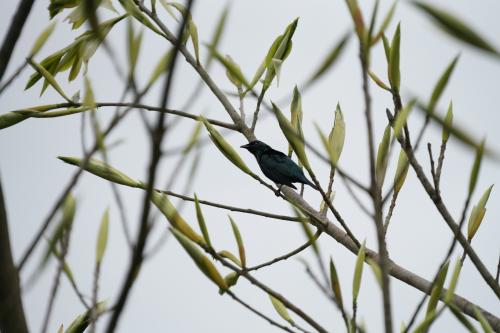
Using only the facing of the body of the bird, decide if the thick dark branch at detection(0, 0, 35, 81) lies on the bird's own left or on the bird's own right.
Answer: on the bird's own left

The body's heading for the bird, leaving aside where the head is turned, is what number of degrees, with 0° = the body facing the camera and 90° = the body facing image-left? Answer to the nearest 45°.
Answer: approximately 90°

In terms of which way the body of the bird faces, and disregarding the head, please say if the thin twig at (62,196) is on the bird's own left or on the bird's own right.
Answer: on the bird's own left

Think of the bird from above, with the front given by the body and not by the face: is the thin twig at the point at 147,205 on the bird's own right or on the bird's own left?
on the bird's own left

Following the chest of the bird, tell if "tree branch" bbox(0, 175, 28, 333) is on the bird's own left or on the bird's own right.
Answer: on the bird's own left
